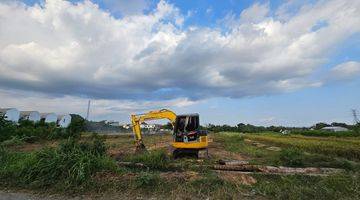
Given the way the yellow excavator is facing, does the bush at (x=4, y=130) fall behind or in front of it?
in front

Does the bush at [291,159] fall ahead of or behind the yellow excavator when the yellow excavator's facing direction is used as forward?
behind

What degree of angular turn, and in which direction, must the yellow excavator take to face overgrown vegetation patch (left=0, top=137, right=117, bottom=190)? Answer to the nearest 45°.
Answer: approximately 45° to its left

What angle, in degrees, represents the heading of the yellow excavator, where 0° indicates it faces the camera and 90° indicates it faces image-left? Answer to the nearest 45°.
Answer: approximately 90°
